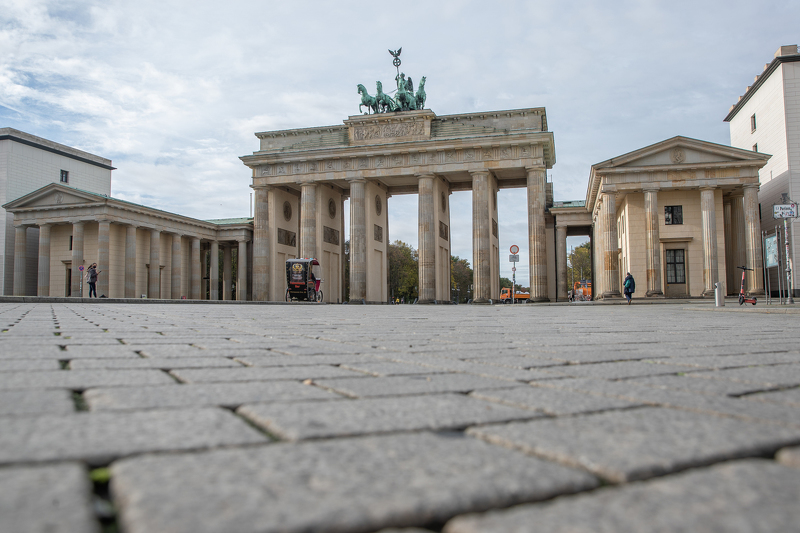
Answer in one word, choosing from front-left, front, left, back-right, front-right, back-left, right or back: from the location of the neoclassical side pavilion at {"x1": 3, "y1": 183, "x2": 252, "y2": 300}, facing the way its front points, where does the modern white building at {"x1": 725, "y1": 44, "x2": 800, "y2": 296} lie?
left

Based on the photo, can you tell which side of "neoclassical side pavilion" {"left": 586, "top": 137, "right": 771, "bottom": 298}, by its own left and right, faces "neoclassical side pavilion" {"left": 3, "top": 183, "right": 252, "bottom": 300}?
right

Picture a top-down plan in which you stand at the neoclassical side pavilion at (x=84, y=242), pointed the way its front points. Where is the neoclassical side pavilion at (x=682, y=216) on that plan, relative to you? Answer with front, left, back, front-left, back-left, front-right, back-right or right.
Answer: left

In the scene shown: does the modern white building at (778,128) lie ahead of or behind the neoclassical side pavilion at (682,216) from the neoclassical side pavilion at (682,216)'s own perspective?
behind

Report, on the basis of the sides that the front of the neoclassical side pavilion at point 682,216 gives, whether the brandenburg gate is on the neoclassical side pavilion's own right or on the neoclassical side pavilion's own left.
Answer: on the neoclassical side pavilion's own right

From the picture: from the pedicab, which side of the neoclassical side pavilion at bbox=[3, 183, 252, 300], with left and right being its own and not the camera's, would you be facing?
left

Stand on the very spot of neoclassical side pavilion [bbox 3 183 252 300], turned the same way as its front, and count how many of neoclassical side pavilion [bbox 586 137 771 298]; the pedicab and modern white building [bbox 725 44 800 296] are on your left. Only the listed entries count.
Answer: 3
